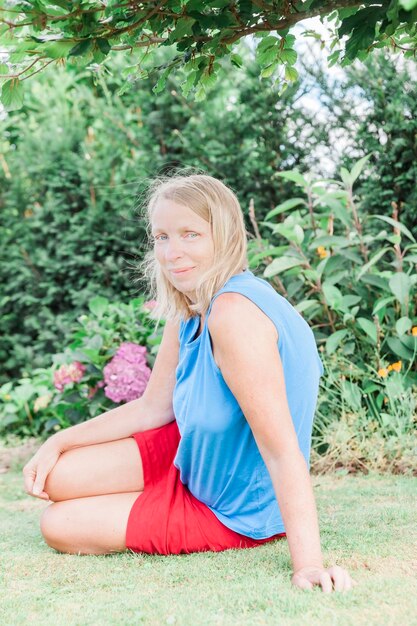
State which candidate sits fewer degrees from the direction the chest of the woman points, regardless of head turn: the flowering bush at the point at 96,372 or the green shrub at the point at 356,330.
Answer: the flowering bush

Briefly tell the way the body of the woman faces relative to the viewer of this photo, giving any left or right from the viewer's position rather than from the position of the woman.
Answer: facing to the left of the viewer

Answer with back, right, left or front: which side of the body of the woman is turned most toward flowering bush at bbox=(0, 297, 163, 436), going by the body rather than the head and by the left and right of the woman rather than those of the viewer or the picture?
right
